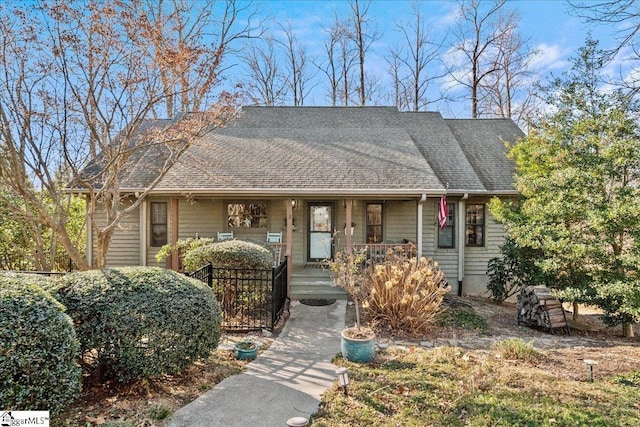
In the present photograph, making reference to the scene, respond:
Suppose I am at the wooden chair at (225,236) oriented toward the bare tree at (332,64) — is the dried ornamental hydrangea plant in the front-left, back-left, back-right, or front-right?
back-right

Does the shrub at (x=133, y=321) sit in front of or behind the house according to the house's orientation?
in front

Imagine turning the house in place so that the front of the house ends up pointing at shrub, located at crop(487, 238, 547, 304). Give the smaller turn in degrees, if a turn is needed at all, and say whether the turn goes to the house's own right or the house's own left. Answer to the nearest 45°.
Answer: approximately 45° to the house's own left

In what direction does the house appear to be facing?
toward the camera

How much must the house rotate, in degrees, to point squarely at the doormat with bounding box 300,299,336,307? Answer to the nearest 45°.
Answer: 0° — it already faces it

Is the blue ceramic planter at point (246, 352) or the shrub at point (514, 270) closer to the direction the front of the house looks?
the blue ceramic planter

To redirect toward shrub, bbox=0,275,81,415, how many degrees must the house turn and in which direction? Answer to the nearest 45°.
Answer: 0° — it already faces it

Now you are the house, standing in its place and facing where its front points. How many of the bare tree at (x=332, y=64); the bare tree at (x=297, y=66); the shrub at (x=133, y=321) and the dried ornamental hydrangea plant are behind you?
2

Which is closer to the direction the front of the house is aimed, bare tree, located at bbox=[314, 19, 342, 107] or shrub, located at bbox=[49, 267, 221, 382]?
the shrub

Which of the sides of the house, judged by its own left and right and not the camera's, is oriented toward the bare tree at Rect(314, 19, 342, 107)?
back

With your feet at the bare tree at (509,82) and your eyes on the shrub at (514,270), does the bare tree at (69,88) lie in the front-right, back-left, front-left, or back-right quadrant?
front-right

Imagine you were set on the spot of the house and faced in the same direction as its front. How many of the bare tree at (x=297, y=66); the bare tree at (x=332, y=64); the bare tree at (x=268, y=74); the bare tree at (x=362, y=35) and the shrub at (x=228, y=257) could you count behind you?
4

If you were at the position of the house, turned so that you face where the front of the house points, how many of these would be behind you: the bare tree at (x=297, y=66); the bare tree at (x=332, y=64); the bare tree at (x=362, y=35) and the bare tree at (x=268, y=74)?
4

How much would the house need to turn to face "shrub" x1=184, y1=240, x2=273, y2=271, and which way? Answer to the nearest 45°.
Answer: approximately 45° to its right

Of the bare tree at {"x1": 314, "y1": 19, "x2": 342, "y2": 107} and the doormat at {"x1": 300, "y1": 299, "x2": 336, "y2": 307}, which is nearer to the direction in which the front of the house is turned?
the doormat

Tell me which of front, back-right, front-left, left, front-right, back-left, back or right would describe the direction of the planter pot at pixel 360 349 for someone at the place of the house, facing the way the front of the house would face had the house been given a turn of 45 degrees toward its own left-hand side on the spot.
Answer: front-right

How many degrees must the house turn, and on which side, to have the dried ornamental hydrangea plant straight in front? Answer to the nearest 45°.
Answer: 0° — it already faces it

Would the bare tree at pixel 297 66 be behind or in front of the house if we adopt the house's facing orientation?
behind
